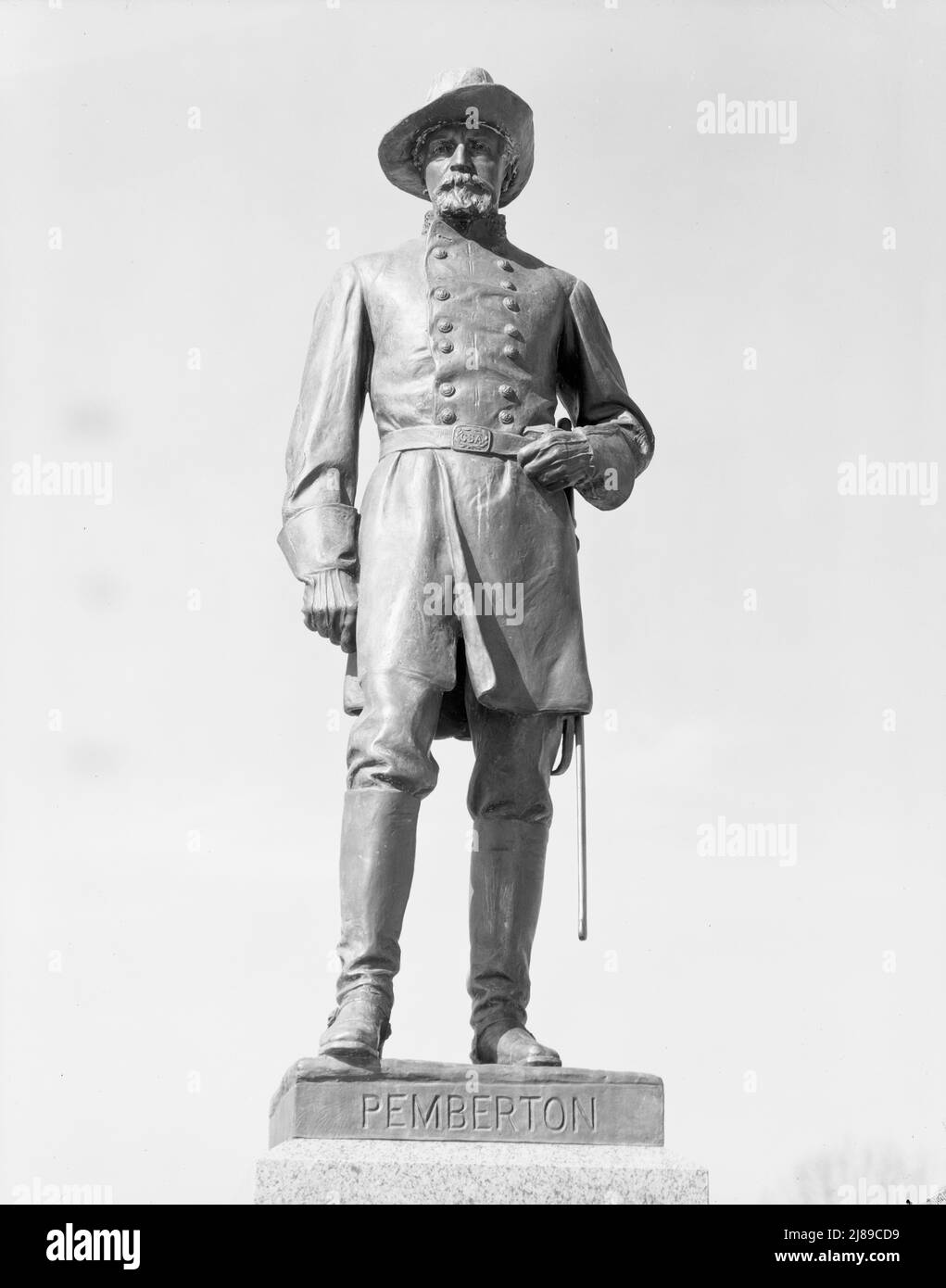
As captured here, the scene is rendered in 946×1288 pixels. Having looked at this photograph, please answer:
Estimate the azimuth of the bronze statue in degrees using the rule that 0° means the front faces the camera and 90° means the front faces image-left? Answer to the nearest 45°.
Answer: approximately 0°
